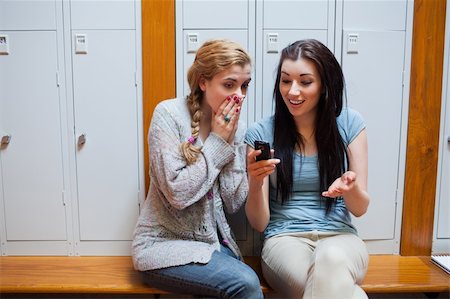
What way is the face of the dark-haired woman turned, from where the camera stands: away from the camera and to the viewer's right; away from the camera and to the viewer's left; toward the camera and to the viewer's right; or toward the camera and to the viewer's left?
toward the camera and to the viewer's left

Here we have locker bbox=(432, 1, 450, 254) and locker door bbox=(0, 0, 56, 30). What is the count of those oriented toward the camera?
2

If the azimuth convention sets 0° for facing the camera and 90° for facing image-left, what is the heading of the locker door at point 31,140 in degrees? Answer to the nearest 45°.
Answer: approximately 0°

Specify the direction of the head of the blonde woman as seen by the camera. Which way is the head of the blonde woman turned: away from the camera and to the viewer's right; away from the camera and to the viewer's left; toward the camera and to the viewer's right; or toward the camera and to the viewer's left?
toward the camera and to the viewer's right

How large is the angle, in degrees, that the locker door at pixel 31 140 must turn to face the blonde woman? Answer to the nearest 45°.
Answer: approximately 45° to its left

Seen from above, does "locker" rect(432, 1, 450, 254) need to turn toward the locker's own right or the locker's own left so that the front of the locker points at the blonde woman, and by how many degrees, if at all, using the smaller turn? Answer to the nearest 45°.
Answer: approximately 45° to the locker's own right

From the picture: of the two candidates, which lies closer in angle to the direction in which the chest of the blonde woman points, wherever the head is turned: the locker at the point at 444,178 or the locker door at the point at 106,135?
the locker
